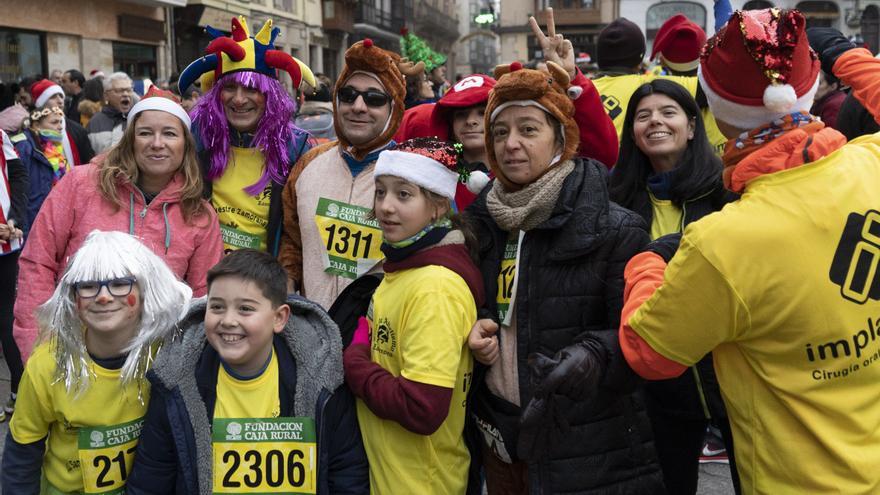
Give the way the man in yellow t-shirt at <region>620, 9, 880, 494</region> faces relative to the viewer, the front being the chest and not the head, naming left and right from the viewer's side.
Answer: facing away from the viewer and to the left of the viewer

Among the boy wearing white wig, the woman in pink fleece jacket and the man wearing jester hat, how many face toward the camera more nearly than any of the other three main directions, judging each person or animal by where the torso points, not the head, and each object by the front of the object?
3

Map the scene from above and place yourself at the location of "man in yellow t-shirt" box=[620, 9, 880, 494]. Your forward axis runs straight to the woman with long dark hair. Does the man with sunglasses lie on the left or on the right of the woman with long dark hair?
left

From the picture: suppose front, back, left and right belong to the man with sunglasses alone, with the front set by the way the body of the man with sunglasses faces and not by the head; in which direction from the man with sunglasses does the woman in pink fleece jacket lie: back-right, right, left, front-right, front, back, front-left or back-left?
right

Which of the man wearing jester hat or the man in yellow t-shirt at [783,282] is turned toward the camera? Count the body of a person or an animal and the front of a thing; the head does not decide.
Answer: the man wearing jester hat

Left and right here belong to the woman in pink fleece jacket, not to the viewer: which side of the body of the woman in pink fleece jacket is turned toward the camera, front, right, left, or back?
front

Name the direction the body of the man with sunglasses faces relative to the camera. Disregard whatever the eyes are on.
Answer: toward the camera

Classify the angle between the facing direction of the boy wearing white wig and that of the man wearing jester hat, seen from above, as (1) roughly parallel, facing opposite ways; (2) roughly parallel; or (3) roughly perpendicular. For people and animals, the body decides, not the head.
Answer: roughly parallel

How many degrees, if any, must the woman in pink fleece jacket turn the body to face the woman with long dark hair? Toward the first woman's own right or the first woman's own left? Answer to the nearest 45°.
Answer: approximately 45° to the first woman's own left

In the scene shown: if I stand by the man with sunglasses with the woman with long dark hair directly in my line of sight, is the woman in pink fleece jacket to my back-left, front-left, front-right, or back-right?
back-right

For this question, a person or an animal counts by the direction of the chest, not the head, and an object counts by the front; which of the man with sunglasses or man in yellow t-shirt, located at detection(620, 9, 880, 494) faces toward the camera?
the man with sunglasses

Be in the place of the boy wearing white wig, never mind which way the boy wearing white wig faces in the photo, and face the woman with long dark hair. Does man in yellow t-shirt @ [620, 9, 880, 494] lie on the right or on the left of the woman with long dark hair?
right

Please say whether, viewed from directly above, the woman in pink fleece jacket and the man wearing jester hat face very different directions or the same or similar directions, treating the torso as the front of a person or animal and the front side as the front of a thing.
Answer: same or similar directions

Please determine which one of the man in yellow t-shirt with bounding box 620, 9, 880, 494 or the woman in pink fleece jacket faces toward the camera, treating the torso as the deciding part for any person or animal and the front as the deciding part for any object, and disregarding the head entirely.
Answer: the woman in pink fleece jacket
